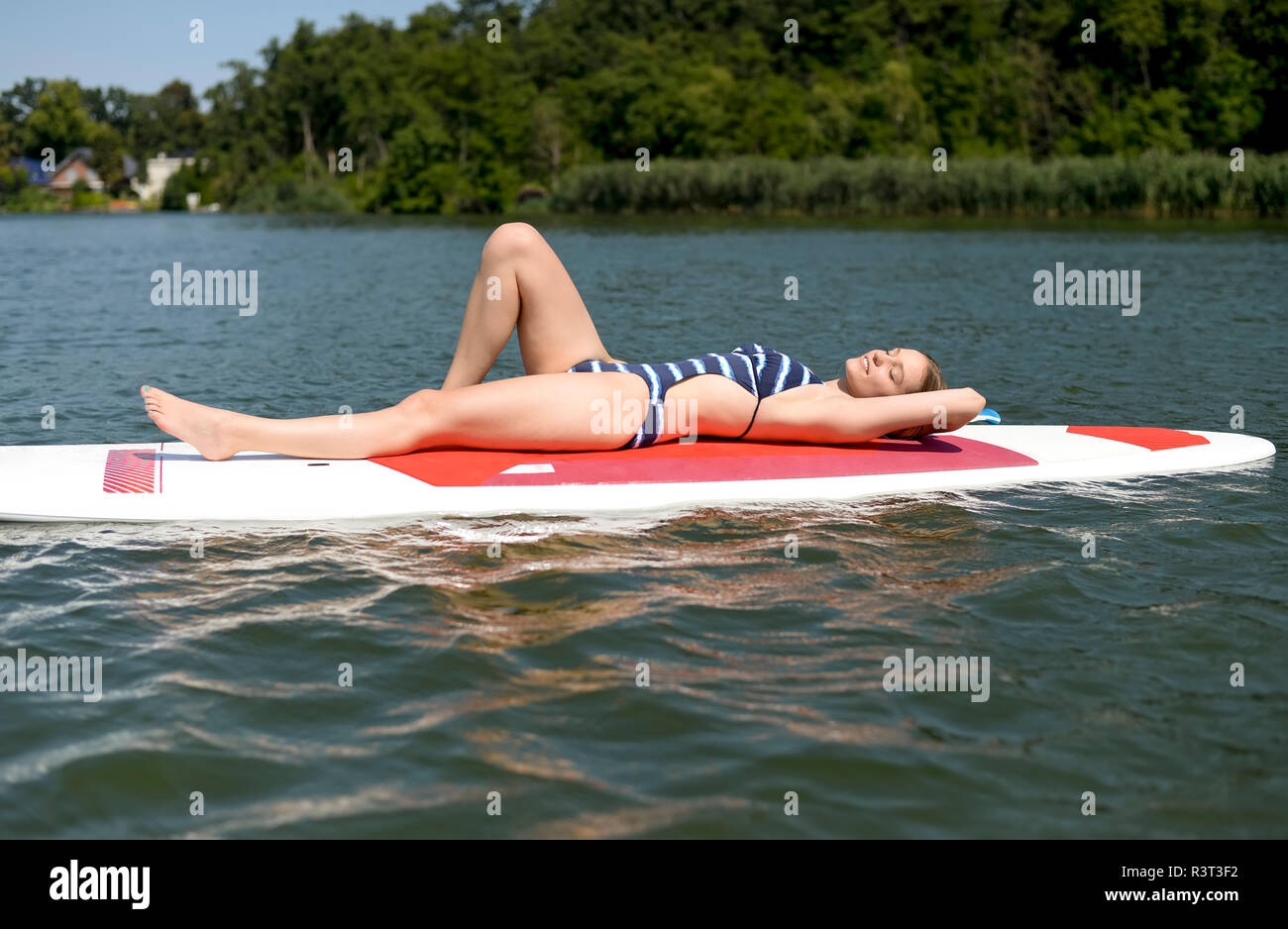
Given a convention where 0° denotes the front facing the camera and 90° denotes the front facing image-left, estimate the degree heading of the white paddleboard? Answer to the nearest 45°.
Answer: approximately 270°
